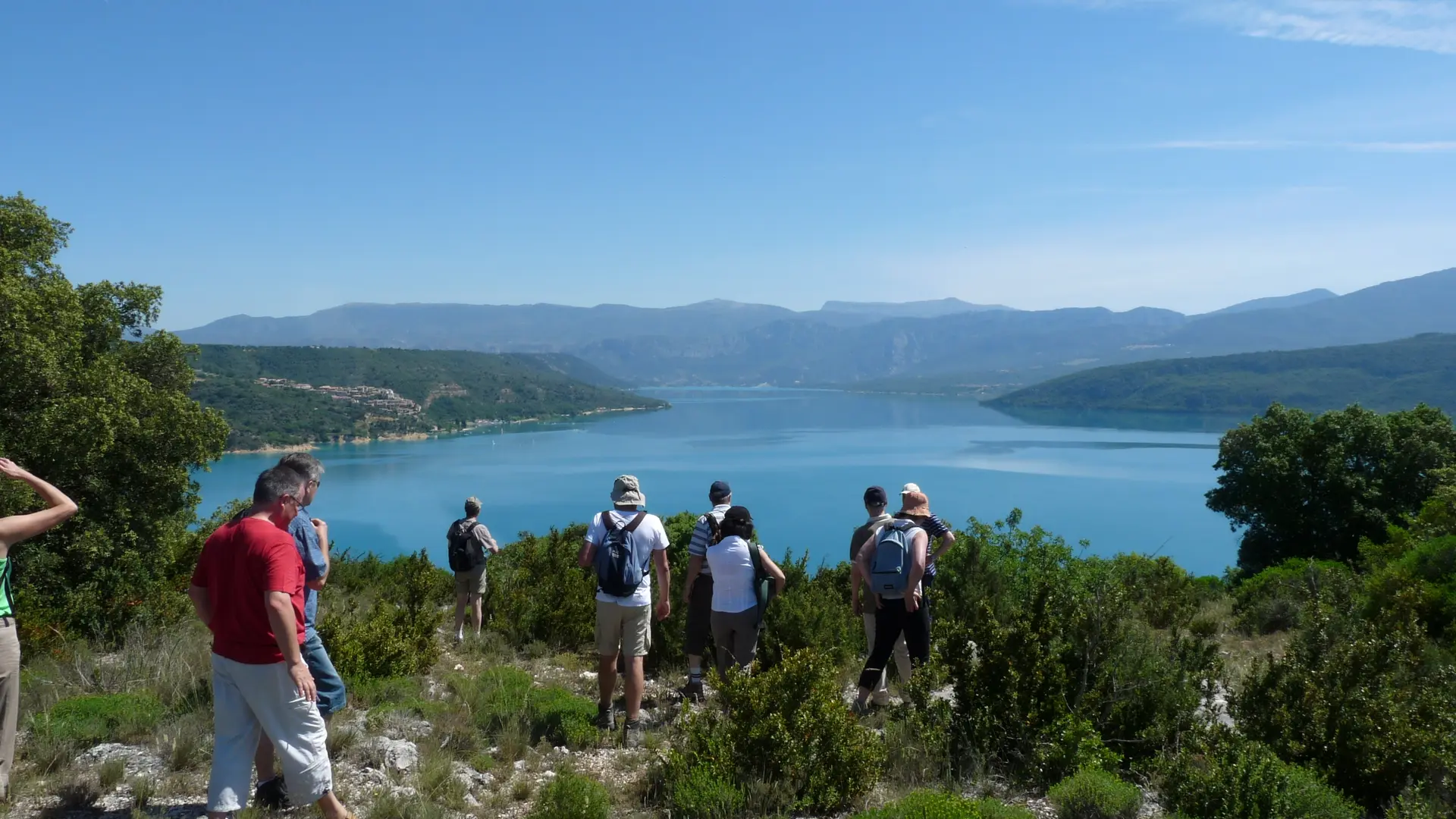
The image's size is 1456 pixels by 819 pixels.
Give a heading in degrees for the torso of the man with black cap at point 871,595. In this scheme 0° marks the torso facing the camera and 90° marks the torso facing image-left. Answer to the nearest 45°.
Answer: approximately 180°

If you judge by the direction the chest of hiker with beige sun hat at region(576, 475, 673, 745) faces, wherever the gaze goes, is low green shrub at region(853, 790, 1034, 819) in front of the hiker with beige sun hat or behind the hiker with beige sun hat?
behind

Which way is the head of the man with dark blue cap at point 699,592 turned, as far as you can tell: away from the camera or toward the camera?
away from the camera

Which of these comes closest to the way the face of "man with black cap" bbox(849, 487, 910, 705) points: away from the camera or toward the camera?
away from the camera

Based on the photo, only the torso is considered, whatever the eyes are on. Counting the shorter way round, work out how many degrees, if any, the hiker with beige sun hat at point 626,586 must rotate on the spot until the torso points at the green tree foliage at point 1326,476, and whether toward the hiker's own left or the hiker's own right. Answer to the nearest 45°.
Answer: approximately 45° to the hiker's own right

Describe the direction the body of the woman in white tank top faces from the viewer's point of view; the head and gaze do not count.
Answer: away from the camera

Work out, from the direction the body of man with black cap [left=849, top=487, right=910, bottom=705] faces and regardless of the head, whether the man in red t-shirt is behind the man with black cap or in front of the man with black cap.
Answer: behind

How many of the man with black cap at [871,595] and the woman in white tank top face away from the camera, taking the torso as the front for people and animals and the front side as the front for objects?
2

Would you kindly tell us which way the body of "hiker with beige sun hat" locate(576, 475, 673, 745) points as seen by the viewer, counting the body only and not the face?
away from the camera

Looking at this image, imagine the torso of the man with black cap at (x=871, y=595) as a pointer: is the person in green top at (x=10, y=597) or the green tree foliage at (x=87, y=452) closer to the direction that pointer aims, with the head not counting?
the green tree foliage
